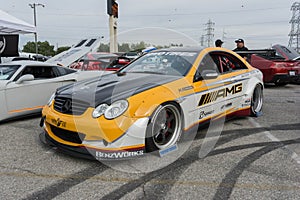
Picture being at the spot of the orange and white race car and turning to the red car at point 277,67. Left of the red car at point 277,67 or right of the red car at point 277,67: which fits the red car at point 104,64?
left

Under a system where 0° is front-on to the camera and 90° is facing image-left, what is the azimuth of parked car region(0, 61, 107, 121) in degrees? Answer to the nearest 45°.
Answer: approximately 45°

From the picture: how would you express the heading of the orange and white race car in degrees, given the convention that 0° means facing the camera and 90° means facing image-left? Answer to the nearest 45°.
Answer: approximately 45°

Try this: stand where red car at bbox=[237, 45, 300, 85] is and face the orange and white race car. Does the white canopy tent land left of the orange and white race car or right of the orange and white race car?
right

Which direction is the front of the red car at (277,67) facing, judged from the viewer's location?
facing away from the viewer and to the left of the viewer
